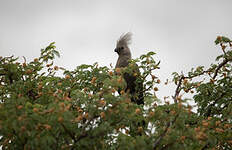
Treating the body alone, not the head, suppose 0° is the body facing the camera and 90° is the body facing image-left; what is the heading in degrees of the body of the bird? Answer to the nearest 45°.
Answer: approximately 90°
